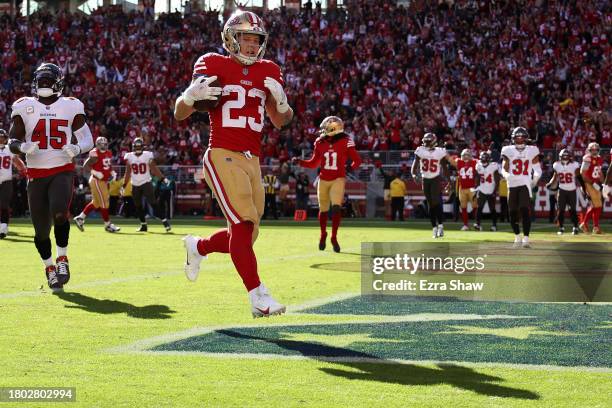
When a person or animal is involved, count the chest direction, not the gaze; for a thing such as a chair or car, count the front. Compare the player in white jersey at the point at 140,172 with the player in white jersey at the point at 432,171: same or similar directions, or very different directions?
same or similar directions

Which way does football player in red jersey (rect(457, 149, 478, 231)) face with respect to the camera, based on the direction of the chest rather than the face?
toward the camera

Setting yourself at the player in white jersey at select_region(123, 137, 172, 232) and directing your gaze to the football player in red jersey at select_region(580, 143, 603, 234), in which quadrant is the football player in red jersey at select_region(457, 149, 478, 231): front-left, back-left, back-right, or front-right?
front-left

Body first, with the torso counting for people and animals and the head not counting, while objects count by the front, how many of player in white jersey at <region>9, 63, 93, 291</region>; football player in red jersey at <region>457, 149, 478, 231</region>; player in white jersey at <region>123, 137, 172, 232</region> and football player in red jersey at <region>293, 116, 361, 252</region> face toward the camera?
4

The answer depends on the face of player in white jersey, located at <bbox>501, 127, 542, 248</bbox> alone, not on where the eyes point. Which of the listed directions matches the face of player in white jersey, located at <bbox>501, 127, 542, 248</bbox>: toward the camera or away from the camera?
toward the camera

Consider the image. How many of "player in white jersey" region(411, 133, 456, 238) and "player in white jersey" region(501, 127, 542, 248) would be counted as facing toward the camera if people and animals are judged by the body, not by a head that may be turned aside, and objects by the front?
2

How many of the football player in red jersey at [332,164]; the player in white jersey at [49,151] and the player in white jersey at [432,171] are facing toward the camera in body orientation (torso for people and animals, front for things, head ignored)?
3

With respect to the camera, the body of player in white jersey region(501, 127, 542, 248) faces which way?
toward the camera

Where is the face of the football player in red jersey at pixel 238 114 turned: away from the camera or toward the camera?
toward the camera

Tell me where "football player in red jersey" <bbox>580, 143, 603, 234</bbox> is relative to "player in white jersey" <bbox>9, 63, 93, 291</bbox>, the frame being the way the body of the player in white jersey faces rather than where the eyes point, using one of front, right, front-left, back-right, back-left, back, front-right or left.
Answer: back-left

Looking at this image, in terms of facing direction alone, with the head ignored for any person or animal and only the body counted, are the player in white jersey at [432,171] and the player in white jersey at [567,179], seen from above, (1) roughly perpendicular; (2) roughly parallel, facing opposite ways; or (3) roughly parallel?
roughly parallel

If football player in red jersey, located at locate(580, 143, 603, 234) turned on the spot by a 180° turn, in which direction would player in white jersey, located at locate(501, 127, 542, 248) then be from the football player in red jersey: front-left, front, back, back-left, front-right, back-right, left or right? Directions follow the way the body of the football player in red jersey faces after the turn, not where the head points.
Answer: back-left

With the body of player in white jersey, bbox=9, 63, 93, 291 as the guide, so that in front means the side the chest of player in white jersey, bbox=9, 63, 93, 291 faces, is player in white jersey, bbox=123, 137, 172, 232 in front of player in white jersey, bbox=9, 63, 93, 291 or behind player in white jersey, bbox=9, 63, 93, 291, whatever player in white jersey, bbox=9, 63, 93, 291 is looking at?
behind

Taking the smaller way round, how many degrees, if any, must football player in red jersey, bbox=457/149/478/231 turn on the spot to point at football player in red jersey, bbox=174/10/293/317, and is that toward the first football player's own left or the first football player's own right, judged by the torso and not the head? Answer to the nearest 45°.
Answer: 0° — they already face them

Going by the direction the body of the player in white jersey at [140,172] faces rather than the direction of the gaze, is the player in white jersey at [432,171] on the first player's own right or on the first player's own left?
on the first player's own left

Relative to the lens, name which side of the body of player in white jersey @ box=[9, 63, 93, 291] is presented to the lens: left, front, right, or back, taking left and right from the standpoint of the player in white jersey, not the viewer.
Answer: front

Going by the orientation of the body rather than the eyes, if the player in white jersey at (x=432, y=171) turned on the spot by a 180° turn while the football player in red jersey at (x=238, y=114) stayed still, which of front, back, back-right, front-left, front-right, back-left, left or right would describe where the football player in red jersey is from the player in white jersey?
back
